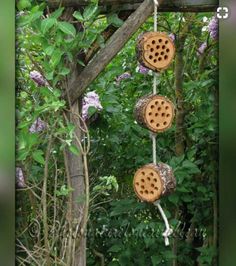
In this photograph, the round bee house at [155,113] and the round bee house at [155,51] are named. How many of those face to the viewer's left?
0

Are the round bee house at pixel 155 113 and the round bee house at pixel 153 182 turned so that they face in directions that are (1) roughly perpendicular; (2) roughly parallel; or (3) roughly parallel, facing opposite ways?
roughly perpendicular

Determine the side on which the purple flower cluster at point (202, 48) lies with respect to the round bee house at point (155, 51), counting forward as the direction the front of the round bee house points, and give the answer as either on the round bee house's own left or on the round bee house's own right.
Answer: on the round bee house's own left

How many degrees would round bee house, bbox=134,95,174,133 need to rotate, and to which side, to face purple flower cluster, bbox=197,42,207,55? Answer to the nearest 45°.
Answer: approximately 135° to its left

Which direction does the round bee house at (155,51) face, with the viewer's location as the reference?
facing the viewer and to the right of the viewer

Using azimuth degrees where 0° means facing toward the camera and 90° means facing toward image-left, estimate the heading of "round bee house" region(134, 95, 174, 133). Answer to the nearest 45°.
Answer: approximately 315°

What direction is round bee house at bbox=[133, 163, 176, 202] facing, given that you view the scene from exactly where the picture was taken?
facing the viewer and to the left of the viewer
